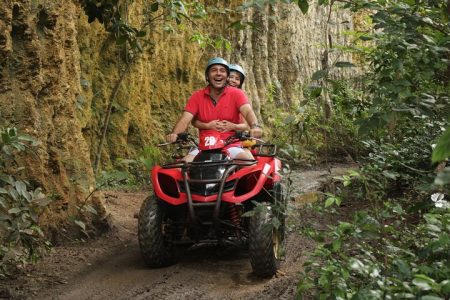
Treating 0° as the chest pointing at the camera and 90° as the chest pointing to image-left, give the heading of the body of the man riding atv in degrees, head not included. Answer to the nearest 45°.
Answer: approximately 0°
